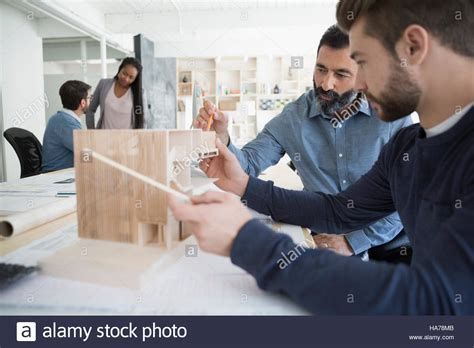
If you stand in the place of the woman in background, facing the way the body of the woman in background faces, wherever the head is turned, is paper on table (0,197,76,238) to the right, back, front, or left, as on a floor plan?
front

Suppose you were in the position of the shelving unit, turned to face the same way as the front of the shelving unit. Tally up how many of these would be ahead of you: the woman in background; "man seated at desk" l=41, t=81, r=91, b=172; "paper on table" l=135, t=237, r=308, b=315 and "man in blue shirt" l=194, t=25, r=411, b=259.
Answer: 4

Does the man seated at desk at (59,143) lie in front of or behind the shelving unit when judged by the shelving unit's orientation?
in front

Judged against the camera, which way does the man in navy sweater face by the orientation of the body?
to the viewer's left

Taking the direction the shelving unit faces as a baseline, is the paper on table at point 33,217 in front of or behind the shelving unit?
in front

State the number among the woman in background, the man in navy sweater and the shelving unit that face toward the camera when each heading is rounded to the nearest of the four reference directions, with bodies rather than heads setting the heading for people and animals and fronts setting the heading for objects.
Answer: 2

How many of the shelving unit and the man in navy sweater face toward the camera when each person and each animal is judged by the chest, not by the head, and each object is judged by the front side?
1

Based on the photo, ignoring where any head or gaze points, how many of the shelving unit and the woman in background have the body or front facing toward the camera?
2

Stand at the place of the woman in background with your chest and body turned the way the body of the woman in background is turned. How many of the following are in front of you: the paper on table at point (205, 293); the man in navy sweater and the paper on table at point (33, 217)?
3

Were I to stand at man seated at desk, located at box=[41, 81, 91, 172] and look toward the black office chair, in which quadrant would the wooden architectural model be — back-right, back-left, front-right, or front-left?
back-left

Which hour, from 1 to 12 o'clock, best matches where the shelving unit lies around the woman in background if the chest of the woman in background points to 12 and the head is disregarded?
The shelving unit is roughly at 7 o'clock from the woman in background.

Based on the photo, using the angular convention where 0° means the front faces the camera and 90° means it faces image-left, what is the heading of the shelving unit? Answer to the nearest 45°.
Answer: approximately 0°

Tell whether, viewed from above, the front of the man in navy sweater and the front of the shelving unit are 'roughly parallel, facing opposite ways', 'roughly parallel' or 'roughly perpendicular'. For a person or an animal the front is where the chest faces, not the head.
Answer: roughly perpendicular

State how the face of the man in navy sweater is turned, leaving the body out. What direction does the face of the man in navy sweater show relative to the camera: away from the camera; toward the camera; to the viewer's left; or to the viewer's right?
to the viewer's left

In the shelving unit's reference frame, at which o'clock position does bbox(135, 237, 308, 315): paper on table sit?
The paper on table is roughly at 12 o'clock from the shelving unit.
